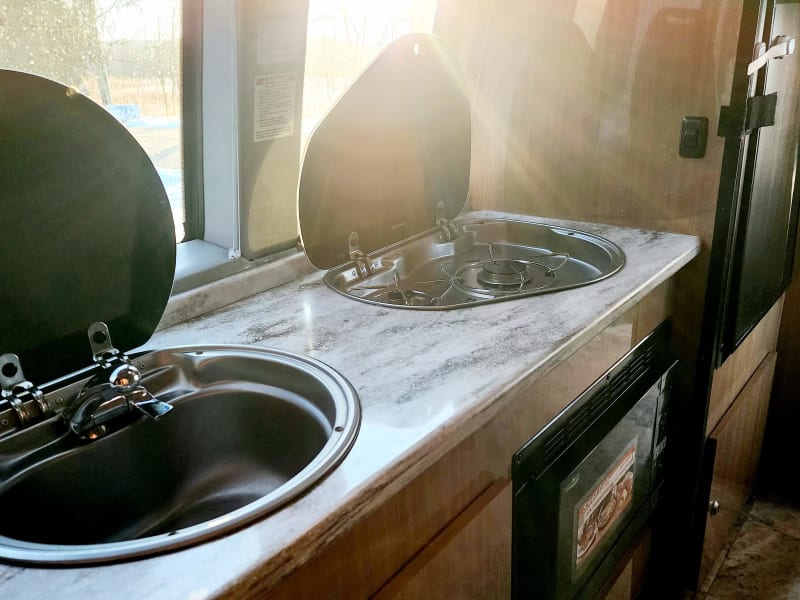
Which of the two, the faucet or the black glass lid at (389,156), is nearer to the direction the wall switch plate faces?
the faucet

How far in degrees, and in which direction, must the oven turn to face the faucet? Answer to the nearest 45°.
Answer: approximately 90° to its right

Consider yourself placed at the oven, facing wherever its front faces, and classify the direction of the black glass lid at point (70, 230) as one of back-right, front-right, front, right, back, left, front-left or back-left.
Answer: right

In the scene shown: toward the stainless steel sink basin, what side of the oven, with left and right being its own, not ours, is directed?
right

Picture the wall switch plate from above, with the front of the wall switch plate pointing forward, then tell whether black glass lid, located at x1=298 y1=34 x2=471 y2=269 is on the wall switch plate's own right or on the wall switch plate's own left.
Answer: on the wall switch plate's own right

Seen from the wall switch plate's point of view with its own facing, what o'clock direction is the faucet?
The faucet is roughly at 1 o'clock from the wall switch plate.
